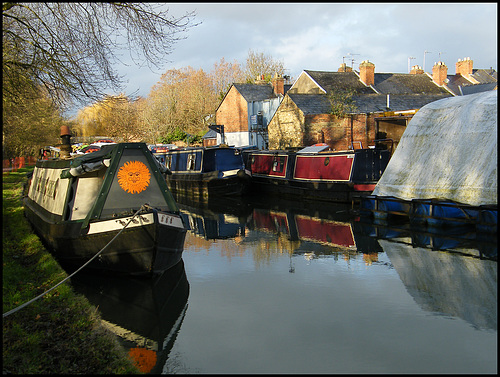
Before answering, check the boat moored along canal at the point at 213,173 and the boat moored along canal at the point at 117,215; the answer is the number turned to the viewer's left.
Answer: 0

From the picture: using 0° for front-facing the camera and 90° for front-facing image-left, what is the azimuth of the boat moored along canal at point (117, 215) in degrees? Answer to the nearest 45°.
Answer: approximately 315°

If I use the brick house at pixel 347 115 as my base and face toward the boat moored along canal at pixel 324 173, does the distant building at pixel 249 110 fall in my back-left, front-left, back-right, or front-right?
back-right

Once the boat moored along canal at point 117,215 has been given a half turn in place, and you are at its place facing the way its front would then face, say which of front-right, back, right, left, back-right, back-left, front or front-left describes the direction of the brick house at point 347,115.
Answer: right

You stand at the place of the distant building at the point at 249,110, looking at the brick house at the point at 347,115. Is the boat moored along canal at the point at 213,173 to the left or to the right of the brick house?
right
